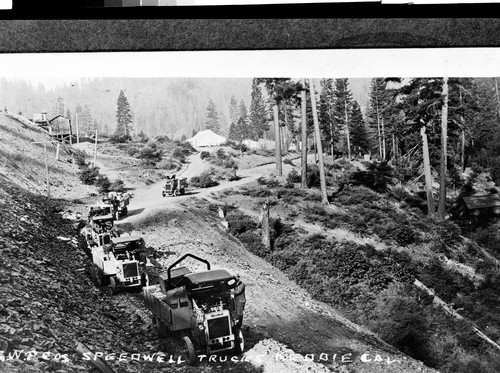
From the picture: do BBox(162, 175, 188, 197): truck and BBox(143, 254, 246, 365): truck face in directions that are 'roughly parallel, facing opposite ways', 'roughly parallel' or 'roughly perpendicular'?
roughly perpendicular

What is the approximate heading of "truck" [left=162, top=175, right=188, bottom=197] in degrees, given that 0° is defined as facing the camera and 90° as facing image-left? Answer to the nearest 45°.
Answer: approximately 45°

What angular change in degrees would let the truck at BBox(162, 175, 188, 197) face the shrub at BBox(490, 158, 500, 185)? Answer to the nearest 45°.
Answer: approximately 135° to its left

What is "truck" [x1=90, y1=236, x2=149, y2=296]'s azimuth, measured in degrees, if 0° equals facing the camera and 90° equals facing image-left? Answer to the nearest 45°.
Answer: approximately 315°

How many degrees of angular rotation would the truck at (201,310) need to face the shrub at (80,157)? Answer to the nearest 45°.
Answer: approximately 180°

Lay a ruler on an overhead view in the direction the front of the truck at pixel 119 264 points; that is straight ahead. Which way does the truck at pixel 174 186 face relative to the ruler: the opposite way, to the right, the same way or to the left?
to the right
